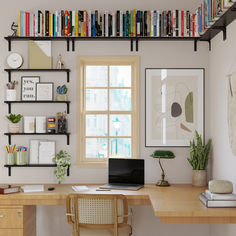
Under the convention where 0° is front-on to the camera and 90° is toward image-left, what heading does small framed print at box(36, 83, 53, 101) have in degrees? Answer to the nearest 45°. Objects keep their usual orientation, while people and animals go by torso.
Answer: approximately 0°

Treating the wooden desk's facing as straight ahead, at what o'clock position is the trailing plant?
The trailing plant is roughly at 4 o'clock from the wooden desk.

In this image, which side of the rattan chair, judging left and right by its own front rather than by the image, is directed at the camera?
back

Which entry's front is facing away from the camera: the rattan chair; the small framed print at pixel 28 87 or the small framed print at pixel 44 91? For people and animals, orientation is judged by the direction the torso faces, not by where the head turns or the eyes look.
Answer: the rattan chair

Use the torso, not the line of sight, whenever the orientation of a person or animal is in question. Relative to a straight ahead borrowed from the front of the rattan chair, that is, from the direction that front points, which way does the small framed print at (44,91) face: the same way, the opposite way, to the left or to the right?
the opposite way

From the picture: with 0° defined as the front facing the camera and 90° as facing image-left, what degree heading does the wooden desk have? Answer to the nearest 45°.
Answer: approximately 0°
